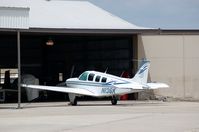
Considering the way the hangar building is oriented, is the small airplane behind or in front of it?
in front

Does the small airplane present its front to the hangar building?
no

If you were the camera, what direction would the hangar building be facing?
facing the viewer
